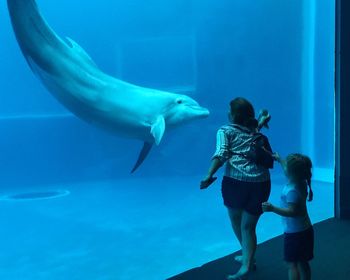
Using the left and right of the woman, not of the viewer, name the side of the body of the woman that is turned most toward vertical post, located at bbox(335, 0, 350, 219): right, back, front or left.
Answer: right

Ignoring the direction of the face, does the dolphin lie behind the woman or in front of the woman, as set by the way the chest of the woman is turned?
in front

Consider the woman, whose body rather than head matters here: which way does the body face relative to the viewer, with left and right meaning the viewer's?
facing away from the viewer and to the left of the viewer

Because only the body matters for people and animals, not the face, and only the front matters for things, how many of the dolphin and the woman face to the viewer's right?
1

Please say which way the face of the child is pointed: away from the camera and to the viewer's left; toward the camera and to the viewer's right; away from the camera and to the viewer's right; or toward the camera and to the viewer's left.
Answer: away from the camera and to the viewer's left

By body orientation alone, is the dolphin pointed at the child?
no

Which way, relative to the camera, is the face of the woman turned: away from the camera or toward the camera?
away from the camera

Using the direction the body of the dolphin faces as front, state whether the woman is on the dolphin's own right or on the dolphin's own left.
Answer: on the dolphin's own right

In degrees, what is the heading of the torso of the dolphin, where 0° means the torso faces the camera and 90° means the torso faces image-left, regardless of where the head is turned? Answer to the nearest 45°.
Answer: approximately 270°
